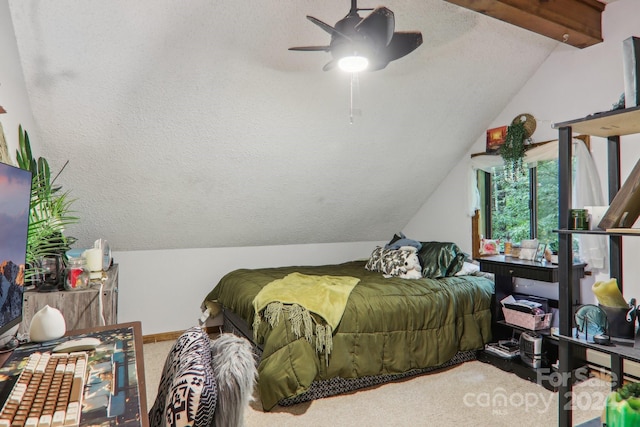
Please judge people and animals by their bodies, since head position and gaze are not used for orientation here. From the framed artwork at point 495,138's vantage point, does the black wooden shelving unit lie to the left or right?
on its left

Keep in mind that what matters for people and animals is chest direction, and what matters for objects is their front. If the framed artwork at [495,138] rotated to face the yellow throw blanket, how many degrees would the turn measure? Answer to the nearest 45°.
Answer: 0° — it already faces it

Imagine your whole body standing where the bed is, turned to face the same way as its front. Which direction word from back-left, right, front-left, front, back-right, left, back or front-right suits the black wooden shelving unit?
left

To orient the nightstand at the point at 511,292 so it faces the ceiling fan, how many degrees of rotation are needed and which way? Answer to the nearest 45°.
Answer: approximately 45° to its left

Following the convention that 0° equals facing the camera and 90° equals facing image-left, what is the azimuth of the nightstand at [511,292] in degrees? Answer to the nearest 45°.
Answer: approximately 45°

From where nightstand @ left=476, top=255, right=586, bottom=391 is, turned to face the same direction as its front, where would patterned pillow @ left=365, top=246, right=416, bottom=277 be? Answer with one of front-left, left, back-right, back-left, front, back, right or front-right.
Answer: front-right

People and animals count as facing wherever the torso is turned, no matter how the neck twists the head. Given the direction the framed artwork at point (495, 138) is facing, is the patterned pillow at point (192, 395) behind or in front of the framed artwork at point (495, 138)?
in front

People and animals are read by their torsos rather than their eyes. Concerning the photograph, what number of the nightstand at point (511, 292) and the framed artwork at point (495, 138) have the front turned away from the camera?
0

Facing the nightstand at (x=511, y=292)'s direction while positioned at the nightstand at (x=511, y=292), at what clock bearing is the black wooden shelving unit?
The black wooden shelving unit is roughly at 10 o'clock from the nightstand.

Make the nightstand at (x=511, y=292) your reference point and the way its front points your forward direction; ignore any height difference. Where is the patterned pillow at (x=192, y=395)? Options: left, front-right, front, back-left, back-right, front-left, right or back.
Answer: front-left

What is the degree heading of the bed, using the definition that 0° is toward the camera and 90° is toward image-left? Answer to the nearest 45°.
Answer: approximately 45°

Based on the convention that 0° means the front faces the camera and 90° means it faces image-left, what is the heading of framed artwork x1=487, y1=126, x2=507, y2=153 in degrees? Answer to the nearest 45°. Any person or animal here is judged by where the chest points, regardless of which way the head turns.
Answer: approximately 45°

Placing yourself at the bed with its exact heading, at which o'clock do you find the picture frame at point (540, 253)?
The picture frame is roughly at 7 o'clock from the bed.
